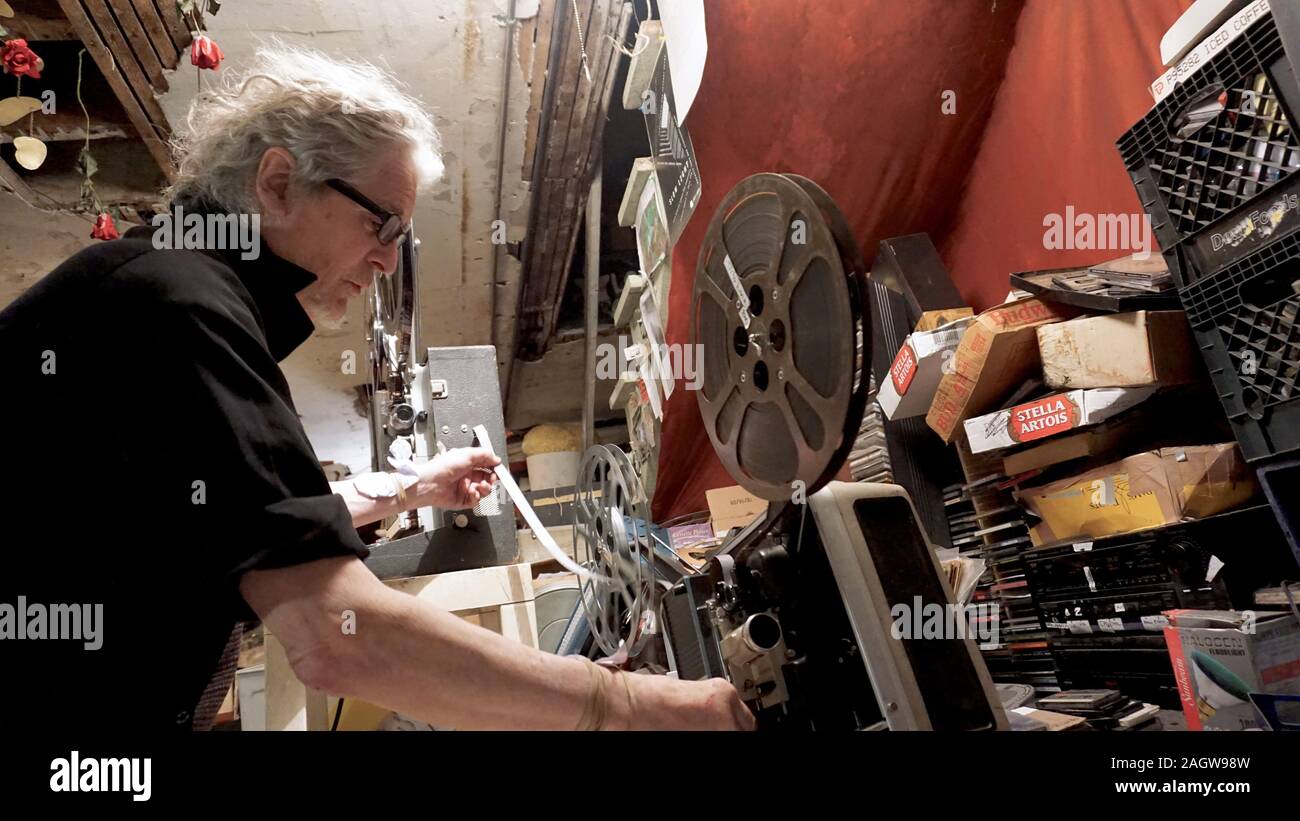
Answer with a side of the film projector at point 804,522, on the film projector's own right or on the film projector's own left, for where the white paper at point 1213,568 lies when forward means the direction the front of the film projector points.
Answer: on the film projector's own left

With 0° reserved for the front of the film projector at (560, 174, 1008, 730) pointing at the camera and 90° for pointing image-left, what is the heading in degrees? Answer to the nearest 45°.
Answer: approximately 315°

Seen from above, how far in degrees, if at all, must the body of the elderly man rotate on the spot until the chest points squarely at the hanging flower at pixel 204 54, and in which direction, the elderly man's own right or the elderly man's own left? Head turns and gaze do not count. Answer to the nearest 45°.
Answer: approximately 90° to the elderly man's own left

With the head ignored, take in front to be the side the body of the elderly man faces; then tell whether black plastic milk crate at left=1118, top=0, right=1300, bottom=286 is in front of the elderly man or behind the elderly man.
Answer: in front

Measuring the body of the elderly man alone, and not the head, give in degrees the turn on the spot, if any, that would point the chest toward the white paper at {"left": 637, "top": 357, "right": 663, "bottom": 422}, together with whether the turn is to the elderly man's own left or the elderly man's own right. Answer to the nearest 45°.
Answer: approximately 45° to the elderly man's own left

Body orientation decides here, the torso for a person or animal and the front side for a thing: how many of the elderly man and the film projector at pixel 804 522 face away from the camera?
0

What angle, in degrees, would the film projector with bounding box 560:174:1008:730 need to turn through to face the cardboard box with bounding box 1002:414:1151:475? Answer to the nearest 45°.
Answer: approximately 90° to its left

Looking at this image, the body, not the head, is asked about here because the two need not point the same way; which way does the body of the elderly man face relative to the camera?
to the viewer's right

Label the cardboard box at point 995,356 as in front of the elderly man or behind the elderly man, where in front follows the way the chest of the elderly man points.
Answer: in front

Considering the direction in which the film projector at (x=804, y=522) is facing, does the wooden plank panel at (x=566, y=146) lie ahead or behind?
behind

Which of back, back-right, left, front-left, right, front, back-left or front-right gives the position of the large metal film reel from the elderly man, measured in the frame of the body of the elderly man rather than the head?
front

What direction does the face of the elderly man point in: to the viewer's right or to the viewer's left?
to the viewer's right

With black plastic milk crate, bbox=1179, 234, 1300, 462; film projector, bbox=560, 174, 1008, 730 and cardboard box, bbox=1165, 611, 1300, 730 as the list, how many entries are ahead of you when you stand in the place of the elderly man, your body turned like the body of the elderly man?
3
